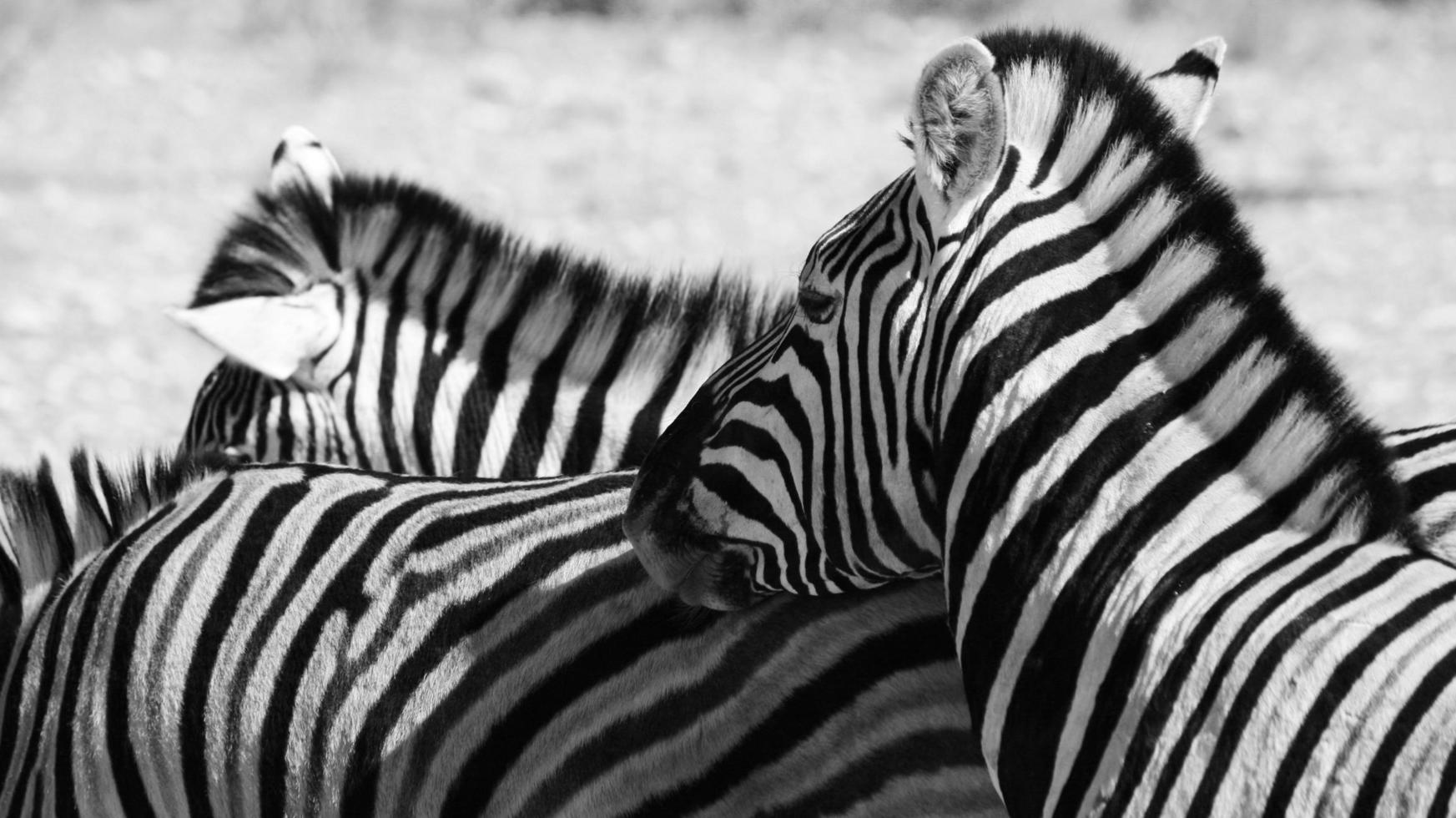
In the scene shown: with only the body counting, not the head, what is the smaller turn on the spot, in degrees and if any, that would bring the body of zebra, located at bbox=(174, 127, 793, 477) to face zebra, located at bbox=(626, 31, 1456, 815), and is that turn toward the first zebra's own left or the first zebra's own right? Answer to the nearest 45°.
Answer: approximately 135° to the first zebra's own left

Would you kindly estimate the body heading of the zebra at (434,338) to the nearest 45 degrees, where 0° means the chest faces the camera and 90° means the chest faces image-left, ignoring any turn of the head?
approximately 90°
